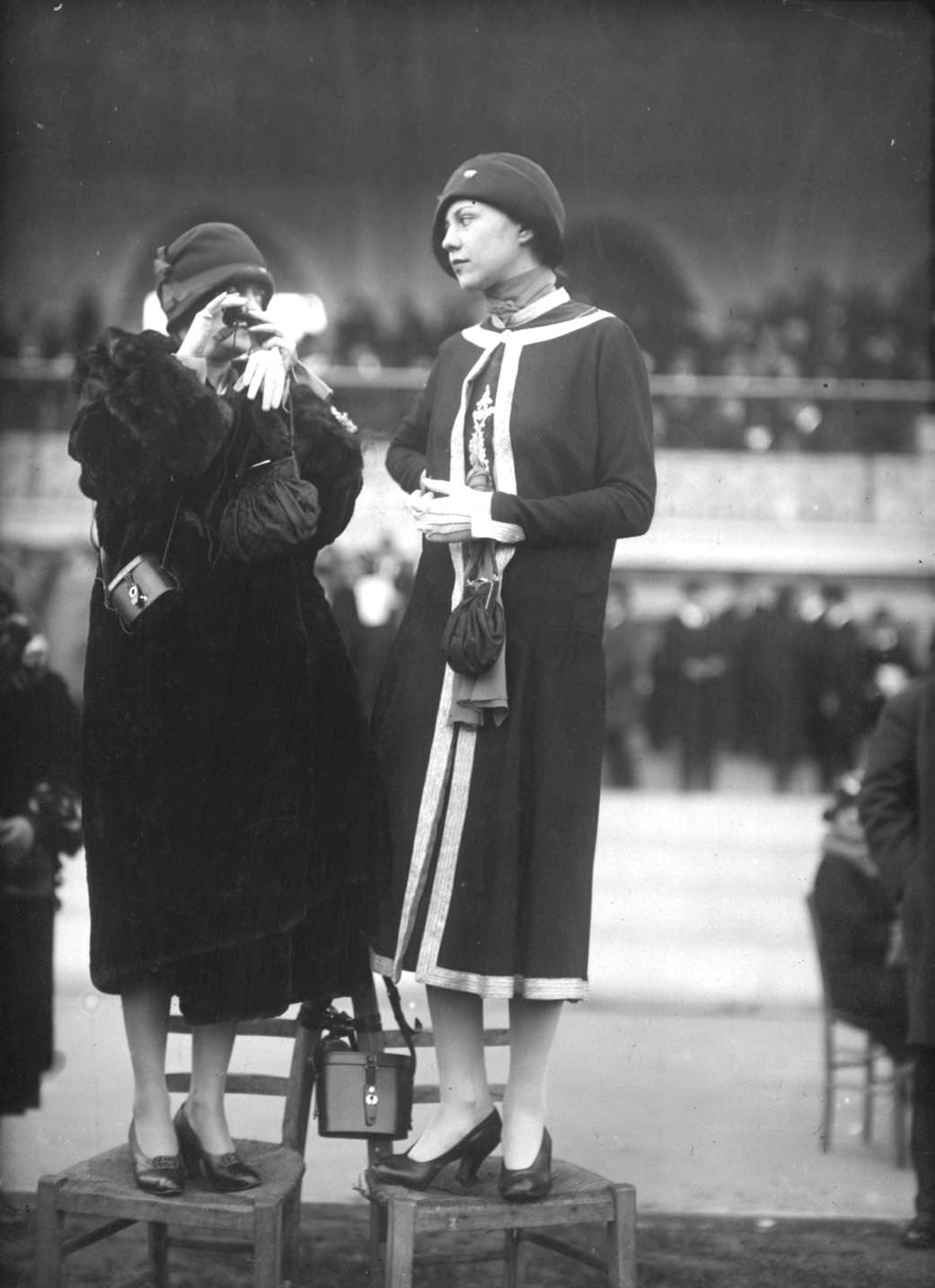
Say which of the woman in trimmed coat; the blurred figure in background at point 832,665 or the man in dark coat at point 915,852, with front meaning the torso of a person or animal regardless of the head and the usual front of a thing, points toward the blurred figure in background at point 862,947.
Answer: the blurred figure in background at point 832,665

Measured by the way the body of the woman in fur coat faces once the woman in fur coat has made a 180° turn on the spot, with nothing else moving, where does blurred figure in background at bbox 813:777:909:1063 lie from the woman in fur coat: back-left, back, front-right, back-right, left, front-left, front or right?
right

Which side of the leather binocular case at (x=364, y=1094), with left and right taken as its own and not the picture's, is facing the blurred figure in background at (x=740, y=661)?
back

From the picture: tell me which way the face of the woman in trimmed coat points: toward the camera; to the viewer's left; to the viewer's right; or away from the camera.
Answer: to the viewer's left

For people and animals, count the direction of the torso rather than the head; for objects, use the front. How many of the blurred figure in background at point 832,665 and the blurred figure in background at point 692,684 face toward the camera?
2

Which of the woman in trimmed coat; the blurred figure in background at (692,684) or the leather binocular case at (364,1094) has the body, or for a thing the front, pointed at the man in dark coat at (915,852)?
the blurred figure in background

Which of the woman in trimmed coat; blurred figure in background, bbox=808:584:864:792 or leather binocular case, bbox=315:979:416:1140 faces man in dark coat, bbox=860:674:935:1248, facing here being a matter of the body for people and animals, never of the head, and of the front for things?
the blurred figure in background

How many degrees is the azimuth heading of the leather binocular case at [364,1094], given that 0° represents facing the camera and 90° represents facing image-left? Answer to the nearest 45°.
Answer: approximately 0°

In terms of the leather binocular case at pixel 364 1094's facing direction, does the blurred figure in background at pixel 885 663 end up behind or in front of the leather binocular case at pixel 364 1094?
behind
